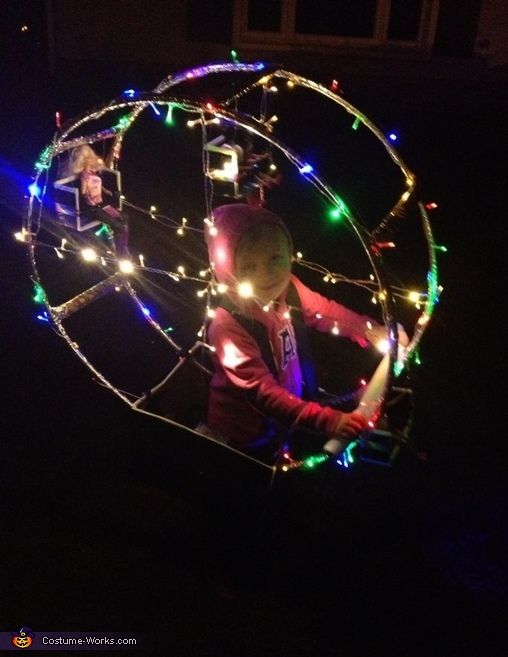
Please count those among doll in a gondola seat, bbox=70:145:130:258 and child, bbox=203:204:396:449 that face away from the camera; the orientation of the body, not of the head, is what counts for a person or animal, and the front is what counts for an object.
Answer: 0

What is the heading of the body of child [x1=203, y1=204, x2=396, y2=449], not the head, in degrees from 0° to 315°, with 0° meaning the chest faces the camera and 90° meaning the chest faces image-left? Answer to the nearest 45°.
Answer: approximately 315°
